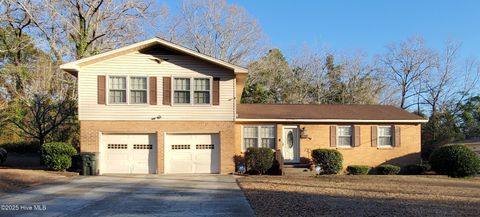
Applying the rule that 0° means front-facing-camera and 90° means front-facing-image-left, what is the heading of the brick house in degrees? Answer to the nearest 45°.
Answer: approximately 0°

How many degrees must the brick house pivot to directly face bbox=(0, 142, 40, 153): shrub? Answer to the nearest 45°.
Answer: approximately 135° to its right

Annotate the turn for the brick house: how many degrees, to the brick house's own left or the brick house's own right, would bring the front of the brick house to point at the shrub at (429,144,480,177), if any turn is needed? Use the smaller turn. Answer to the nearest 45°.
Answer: approximately 90° to the brick house's own left

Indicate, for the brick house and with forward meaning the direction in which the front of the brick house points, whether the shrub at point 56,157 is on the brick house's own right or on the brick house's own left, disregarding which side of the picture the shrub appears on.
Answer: on the brick house's own right

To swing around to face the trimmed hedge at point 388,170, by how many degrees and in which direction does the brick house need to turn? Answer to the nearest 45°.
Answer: approximately 90° to its left

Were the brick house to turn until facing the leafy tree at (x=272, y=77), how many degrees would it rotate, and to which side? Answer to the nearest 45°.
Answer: approximately 180°

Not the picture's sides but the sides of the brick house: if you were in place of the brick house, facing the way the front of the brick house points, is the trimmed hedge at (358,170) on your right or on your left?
on your left

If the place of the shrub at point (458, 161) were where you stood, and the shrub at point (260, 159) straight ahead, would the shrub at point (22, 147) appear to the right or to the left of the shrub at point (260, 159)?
right
